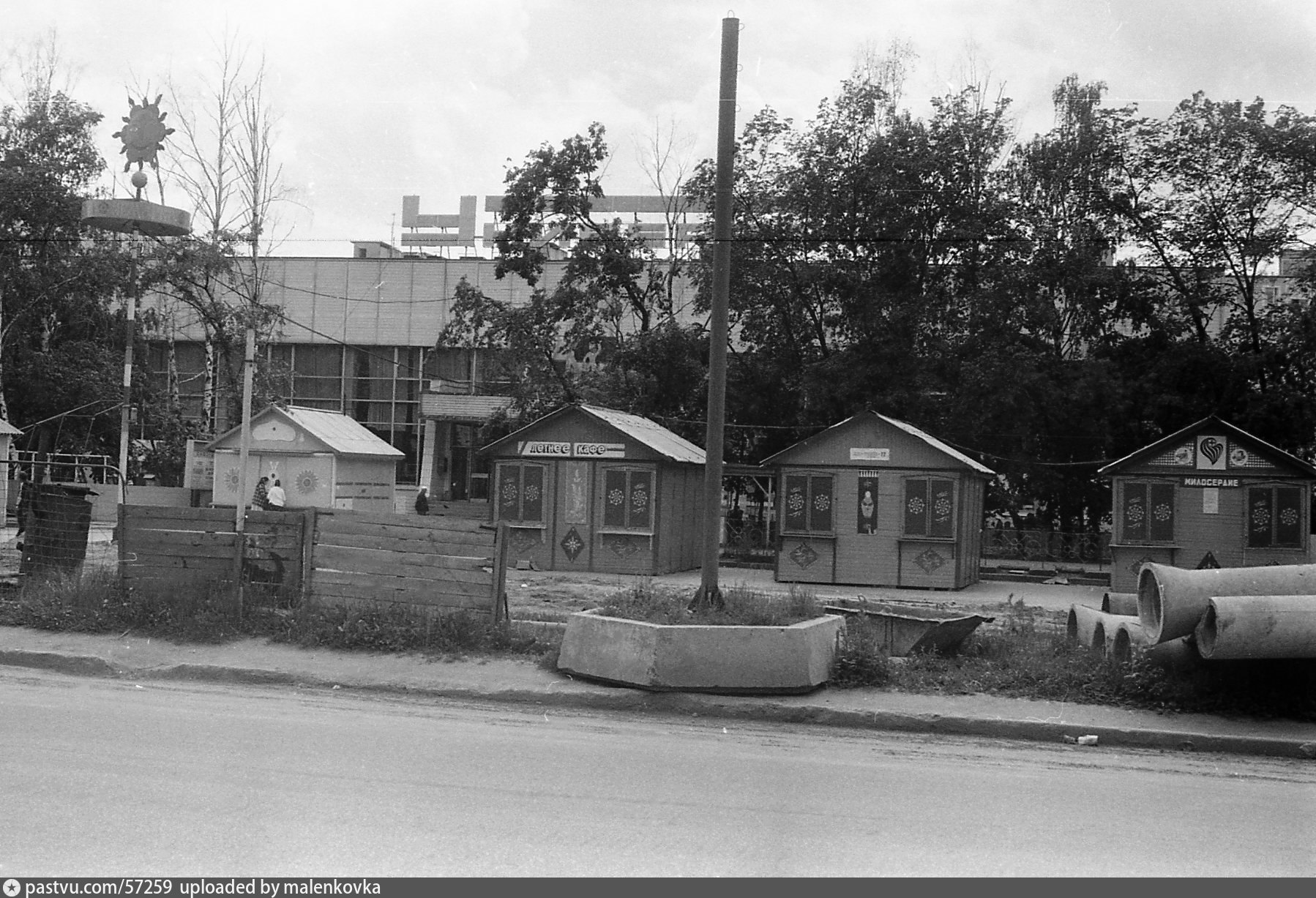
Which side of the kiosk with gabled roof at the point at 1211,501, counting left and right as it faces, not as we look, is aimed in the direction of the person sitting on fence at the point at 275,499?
right

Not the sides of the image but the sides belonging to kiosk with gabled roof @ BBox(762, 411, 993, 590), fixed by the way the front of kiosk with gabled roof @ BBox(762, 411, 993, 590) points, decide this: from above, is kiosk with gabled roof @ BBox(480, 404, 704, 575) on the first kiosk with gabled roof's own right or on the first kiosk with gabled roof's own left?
on the first kiosk with gabled roof's own right

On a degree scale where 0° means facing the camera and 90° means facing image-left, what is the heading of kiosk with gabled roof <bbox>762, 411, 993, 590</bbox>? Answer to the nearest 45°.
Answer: approximately 0°

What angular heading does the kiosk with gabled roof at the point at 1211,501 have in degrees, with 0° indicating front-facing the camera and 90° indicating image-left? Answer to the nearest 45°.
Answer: approximately 0°

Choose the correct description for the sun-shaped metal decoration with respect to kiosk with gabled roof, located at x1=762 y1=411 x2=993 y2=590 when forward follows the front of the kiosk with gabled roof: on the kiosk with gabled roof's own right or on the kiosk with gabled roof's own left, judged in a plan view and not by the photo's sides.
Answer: on the kiosk with gabled roof's own right

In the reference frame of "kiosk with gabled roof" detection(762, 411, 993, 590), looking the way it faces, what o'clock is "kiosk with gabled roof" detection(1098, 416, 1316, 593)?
"kiosk with gabled roof" detection(1098, 416, 1316, 593) is roughly at 9 o'clock from "kiosk with gabled roof" detection(762, 411, 993, 590).

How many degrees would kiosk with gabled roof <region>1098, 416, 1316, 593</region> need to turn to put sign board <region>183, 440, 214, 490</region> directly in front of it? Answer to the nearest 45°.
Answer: approximately 90° to its right

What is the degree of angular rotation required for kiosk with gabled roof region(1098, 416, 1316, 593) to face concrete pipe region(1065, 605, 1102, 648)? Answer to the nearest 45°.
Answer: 0° — it already faces it

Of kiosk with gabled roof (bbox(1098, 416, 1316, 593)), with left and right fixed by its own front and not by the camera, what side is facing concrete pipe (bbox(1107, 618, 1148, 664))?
front

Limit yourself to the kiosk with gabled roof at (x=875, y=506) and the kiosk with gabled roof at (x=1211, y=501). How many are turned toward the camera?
2

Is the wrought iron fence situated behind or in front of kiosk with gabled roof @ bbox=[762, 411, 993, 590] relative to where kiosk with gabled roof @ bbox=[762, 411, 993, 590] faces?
behind
